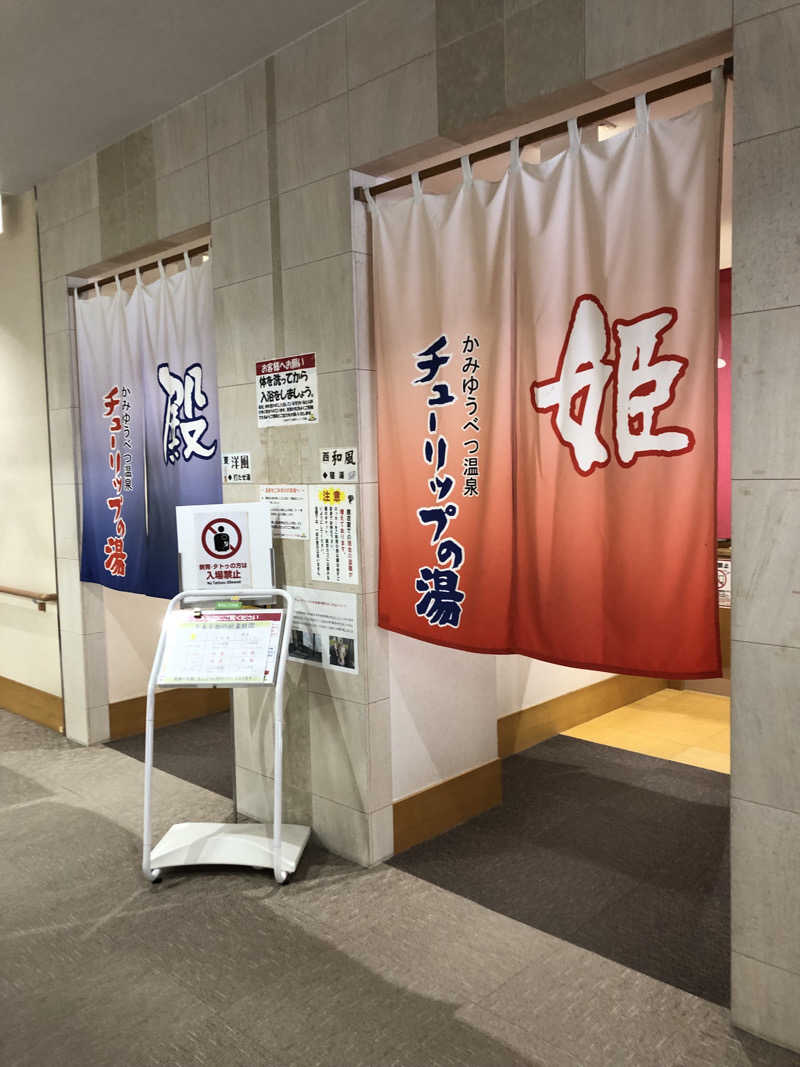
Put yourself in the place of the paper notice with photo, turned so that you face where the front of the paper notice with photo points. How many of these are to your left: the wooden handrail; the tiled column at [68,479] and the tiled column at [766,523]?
1

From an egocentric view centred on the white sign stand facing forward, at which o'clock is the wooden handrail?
The wooden handrail is roughly at 5 o'clock from the white sign stand.

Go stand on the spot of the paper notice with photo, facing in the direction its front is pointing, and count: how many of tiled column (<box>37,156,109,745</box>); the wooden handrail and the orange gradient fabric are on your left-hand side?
1

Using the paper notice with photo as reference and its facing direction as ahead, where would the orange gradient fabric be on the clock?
The orange gradient fabric is roughly at 9 o'clock from the paper notice with photo.

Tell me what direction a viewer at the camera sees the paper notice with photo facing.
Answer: facing the viewer and to the left of the viewer

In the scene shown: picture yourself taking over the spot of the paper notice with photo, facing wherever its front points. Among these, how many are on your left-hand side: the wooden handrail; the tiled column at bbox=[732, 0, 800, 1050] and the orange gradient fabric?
2

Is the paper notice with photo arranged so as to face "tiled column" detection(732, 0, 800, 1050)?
no

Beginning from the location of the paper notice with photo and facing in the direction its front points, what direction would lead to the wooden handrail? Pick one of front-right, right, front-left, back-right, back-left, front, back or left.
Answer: right

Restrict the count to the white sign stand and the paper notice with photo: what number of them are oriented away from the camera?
0

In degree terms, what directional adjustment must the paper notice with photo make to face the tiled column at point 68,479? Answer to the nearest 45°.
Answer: approximately 90° to its right

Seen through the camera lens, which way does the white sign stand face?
facing the viewer
